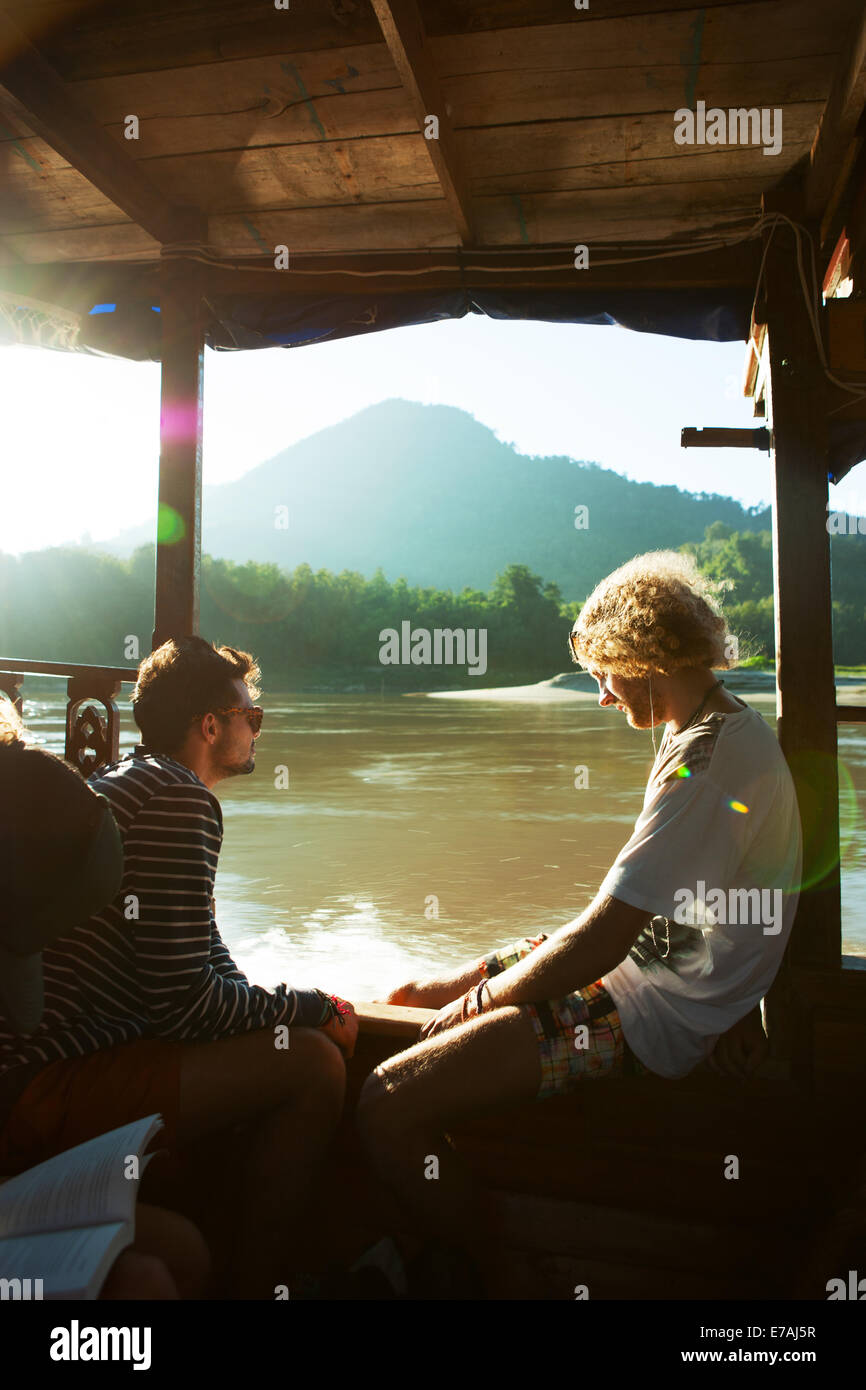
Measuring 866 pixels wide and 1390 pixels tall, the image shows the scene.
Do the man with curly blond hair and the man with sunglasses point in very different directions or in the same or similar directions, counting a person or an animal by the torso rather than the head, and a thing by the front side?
very different directions

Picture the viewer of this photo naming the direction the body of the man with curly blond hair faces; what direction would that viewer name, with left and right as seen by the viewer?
facing to the left of the viewer

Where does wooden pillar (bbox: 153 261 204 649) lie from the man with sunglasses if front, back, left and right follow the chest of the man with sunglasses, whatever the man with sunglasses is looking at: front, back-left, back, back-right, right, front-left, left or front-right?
left

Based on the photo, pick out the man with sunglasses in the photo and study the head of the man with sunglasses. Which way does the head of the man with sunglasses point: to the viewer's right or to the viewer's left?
to the viewer's right

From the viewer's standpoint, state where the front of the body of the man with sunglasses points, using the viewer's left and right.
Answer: facing to the right of the viewer

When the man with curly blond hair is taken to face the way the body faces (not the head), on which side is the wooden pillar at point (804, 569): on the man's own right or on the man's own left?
on the man's own right

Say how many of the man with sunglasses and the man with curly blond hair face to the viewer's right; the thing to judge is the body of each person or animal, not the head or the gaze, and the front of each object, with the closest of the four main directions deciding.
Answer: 1

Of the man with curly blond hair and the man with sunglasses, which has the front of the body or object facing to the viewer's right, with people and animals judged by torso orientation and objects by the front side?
the man with sunglasses
